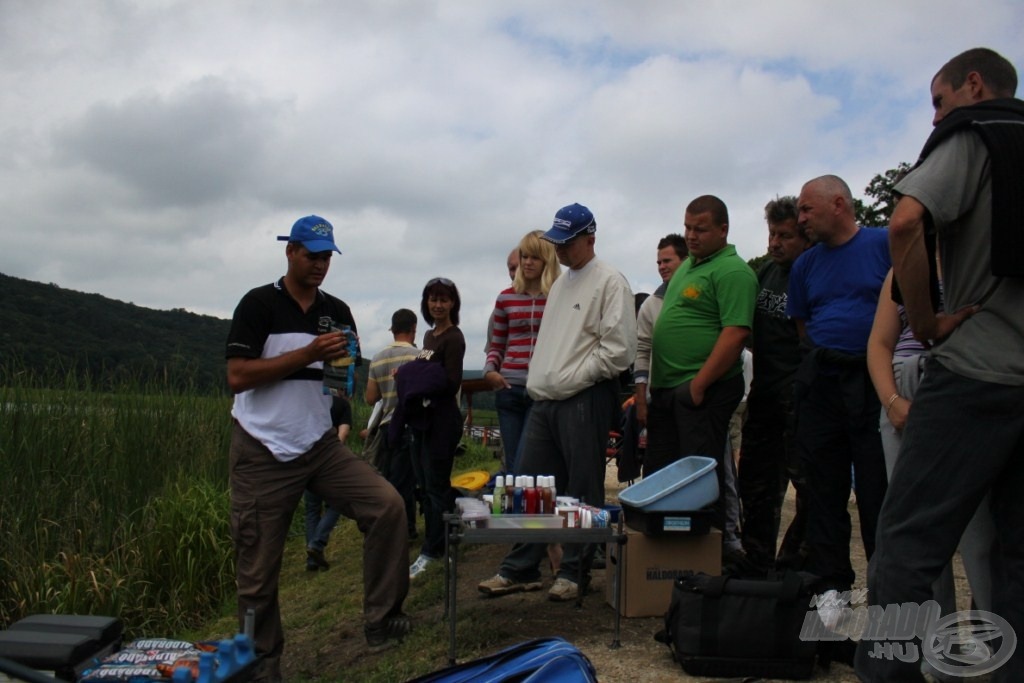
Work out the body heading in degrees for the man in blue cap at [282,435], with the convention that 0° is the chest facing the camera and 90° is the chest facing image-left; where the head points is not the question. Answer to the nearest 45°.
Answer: approximately 315°

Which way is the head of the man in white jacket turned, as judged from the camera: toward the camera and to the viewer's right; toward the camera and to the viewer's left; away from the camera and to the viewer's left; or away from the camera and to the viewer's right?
toward the camera and to the viewer's left

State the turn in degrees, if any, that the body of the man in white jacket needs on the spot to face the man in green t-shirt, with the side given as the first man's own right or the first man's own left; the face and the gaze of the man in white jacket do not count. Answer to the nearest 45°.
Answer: approximately 135° to the first man's own left

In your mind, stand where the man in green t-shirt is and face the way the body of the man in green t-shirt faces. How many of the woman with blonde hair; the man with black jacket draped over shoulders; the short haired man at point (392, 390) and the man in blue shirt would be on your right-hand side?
2

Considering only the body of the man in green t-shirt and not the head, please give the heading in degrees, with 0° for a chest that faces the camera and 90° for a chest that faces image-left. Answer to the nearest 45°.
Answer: approximately 45°

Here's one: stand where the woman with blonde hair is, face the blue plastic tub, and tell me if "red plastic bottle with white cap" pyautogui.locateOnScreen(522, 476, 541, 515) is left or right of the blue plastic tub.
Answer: right

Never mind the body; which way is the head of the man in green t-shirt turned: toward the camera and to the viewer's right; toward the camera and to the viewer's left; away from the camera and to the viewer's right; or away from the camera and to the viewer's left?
toward the camera and to the viewer's left

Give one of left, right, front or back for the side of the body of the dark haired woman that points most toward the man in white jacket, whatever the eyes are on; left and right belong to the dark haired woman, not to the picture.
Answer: left

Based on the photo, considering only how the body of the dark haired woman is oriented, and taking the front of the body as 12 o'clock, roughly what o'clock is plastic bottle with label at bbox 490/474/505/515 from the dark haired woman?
The plastic bottle with label is roughly at 10 o'clock from the dark haired woman.

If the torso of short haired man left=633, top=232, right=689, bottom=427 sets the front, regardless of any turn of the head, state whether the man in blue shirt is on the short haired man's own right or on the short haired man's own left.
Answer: on the short haired man's own left

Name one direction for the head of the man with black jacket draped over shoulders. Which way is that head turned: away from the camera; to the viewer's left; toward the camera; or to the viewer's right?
to the viewer's left

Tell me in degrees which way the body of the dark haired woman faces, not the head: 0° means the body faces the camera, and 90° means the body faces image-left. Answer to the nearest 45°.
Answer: approximately 45°

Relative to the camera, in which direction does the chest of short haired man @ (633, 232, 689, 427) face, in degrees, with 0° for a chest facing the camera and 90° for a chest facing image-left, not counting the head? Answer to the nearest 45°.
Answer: approximately 45°
